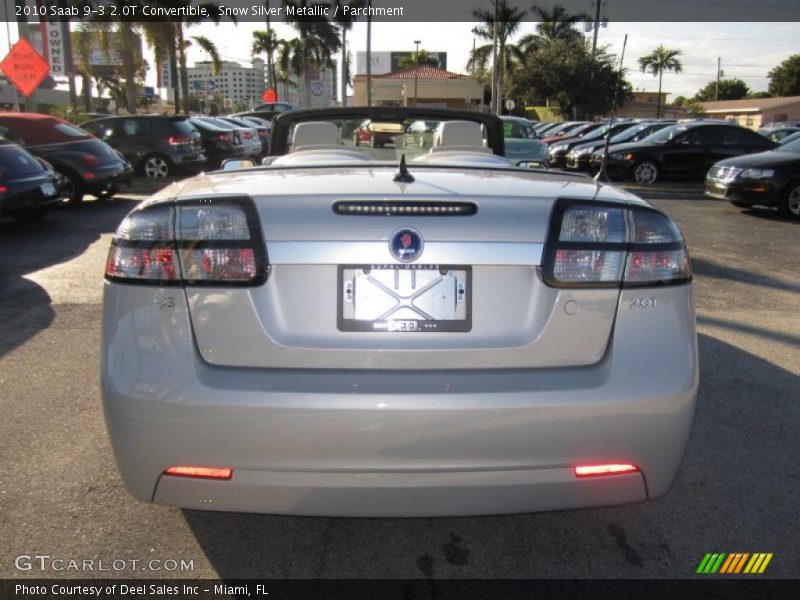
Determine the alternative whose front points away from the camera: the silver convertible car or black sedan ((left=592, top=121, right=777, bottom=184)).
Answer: the silver convertible car

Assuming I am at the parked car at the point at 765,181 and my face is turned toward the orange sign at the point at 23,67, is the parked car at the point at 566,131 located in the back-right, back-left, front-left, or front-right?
front-right

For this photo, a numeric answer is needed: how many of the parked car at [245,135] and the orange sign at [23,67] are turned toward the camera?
1

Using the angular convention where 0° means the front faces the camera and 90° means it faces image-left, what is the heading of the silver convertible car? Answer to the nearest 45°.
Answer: approximately 180°

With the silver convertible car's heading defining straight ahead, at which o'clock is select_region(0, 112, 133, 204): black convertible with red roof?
The black convertible with red roof is roughly at 11 o'clock from the silver convertible car.

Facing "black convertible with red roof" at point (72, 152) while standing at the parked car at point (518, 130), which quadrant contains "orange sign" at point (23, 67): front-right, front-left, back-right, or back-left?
front-right

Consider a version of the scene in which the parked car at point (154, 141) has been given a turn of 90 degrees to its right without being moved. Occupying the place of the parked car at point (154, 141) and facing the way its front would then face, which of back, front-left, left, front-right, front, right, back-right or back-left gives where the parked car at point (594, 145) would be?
front-right

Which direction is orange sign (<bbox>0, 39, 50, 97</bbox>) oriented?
toward the camera

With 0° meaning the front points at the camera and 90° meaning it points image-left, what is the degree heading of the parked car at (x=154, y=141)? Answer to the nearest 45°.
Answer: approximately 135°

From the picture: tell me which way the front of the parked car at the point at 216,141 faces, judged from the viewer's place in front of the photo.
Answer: facing away from the viewer and to the left of the viewer

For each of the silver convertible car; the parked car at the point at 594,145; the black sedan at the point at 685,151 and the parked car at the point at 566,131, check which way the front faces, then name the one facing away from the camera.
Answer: the silver convertible car

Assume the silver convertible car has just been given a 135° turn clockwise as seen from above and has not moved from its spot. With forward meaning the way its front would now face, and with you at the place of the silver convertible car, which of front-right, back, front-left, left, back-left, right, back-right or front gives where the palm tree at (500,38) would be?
back-left

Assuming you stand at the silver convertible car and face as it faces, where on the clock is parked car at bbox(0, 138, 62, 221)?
The parked car is roughly at 11 o'clock from the silver convertible car.

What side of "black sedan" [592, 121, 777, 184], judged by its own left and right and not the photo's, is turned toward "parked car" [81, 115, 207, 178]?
front
